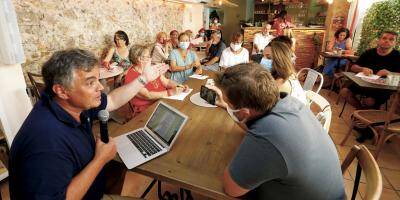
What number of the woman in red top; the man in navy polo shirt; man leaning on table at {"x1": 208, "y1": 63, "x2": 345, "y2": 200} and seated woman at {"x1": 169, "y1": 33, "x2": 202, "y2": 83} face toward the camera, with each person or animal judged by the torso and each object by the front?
1

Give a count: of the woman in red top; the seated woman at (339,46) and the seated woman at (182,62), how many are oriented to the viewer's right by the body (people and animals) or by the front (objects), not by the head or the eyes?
1

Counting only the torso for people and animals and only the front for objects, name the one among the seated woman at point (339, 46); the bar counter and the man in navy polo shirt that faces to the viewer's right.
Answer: the man in navy polo shirt

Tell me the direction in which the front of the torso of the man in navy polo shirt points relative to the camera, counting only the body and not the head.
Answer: to the viewer's right

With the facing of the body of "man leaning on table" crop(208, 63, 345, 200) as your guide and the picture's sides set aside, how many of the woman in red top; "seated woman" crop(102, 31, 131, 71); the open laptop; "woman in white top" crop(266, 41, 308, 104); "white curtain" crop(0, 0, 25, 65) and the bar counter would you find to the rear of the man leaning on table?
0

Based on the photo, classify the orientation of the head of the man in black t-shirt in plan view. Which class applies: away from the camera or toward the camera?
toward the camera

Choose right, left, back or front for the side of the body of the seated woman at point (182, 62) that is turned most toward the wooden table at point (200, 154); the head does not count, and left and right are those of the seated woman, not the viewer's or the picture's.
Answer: front

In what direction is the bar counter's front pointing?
toward the camera

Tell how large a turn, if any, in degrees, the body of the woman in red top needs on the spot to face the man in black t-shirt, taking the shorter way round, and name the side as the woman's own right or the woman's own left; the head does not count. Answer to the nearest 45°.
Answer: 0° — they already face them

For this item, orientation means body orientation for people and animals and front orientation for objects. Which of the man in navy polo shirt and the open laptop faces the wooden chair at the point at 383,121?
the man in navy polo shirt

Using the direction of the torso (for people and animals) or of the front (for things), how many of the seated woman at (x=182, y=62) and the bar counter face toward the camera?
2

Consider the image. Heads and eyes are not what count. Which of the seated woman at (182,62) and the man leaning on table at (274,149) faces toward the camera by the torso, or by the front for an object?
the seated woman

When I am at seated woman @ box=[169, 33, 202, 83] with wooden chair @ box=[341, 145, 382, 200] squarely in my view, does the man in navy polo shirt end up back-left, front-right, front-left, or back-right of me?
front-right

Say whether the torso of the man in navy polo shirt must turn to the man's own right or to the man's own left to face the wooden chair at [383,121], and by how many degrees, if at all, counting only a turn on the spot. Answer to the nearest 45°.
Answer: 0° — they already face it

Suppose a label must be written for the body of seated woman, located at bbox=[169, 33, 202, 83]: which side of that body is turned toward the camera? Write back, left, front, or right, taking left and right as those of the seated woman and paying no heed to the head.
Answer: front

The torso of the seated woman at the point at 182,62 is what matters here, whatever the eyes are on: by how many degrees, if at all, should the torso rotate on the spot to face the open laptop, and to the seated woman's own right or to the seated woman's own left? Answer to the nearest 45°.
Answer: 0° — they already face it

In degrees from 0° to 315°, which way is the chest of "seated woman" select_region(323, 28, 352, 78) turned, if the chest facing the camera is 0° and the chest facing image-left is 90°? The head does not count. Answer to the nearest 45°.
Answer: approximately 45°

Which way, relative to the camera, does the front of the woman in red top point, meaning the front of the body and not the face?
to the viewer's right

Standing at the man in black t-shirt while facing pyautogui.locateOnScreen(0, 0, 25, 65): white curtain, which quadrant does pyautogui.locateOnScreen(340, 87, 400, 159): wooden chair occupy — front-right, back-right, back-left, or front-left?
front-left
